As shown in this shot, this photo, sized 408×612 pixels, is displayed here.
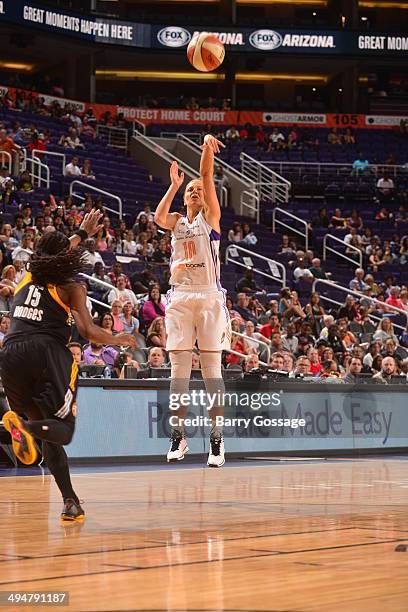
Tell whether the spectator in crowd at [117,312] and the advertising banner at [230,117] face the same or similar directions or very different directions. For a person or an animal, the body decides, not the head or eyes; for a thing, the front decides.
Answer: same or similar directions

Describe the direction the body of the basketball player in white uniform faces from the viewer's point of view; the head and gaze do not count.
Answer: toward the camera

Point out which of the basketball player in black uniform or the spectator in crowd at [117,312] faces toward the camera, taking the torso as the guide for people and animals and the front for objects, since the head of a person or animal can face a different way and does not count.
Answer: the spectator in crowd

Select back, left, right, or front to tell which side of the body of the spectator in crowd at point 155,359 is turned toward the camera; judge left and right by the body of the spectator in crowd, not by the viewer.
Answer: front

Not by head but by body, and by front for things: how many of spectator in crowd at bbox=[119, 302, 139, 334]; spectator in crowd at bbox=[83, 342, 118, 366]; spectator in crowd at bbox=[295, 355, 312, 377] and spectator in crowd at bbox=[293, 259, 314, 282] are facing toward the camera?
4

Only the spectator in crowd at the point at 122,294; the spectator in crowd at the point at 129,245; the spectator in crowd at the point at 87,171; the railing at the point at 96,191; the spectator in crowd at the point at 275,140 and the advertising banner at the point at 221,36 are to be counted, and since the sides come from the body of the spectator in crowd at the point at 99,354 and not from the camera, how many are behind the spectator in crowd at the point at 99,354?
6

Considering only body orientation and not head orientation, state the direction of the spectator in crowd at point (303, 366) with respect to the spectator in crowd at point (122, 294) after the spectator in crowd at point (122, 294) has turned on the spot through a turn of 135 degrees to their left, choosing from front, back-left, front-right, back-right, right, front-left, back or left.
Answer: right

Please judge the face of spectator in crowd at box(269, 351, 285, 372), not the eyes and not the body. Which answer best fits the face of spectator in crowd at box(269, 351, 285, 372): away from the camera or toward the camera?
toward the camera

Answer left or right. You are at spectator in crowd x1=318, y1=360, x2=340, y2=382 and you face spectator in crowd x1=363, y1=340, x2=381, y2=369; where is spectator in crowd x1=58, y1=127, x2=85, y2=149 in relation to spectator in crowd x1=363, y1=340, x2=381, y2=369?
left

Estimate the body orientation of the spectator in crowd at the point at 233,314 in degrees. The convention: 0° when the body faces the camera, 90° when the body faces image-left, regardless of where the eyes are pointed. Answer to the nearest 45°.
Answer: approximately 45°

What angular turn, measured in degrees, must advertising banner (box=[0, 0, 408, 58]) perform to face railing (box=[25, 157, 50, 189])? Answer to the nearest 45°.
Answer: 0° — it already faces it

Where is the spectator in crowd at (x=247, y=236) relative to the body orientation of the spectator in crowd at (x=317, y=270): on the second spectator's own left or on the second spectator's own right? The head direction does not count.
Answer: on the second spectator's own right

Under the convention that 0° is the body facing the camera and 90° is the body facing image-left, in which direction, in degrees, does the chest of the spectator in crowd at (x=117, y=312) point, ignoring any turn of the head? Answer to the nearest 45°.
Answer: approximately 0°

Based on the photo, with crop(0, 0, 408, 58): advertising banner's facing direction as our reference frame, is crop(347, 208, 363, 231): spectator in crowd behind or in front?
in front

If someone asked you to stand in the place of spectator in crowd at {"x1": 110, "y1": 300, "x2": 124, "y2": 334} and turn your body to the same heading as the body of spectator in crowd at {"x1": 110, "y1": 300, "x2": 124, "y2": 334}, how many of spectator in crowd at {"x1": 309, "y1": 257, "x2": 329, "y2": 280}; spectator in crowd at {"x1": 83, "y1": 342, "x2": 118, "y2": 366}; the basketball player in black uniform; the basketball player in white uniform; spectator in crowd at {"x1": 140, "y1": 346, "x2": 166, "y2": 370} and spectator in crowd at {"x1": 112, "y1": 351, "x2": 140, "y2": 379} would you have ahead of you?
5

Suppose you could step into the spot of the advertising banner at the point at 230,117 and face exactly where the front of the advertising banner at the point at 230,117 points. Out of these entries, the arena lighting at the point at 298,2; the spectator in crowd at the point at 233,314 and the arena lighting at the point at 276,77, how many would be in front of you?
1

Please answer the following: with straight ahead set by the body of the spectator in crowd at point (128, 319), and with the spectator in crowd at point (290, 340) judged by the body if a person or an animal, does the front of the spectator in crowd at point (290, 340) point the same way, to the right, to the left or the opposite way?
the same way

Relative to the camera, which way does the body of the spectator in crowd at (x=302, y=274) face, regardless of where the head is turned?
toward the camera
